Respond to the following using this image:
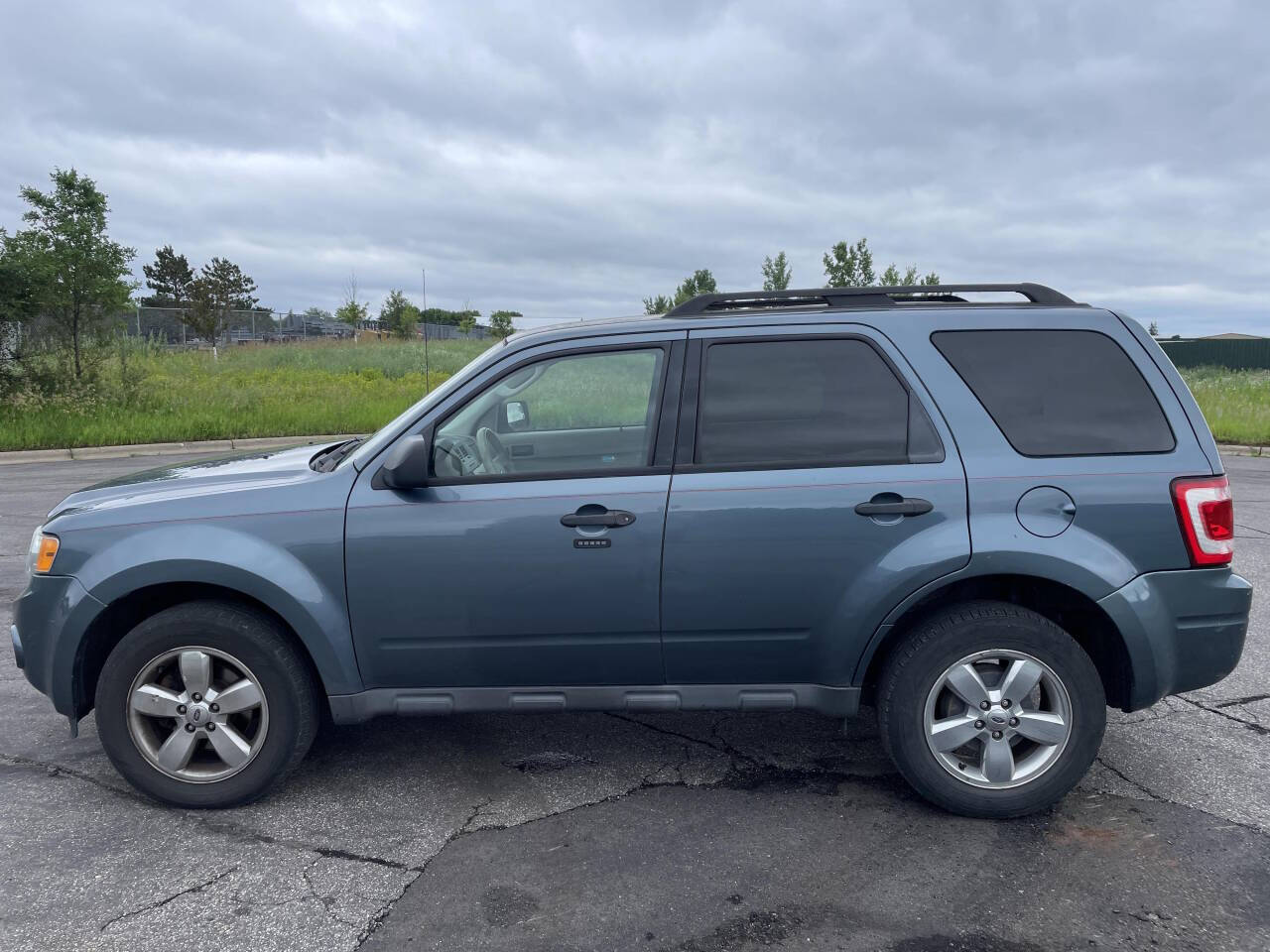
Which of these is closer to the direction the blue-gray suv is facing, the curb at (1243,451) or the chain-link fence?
the chain-link fence

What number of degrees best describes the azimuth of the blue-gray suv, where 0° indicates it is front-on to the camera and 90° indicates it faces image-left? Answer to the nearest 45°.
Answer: approximately 90°

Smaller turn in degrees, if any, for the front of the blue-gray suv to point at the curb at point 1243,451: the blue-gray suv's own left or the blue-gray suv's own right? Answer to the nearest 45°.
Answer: approximately 135° to the blue-gray suv's own right

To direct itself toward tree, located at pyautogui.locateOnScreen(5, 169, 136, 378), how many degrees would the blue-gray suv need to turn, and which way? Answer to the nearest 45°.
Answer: approximately 45° to its right

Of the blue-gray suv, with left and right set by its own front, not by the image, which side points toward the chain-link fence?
right

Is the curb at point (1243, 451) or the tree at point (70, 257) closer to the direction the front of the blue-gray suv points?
the tree
